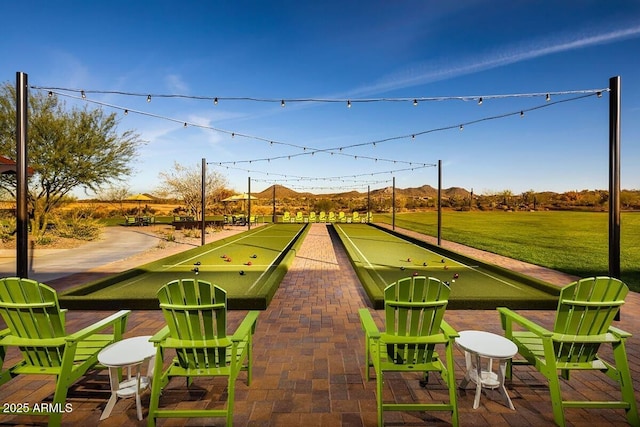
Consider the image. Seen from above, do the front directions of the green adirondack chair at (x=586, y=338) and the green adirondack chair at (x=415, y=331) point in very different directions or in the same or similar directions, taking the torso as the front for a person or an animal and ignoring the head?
same or similar directions

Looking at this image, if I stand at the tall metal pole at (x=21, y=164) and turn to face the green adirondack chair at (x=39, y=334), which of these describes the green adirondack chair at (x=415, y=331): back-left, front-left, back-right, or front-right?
front-left

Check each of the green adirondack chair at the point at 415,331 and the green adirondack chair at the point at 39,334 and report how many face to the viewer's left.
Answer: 0

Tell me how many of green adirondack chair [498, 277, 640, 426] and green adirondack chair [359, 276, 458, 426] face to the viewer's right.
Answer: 0

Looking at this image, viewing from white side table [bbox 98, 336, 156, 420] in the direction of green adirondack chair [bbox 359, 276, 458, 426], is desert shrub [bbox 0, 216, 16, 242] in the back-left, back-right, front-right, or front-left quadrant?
back-left
